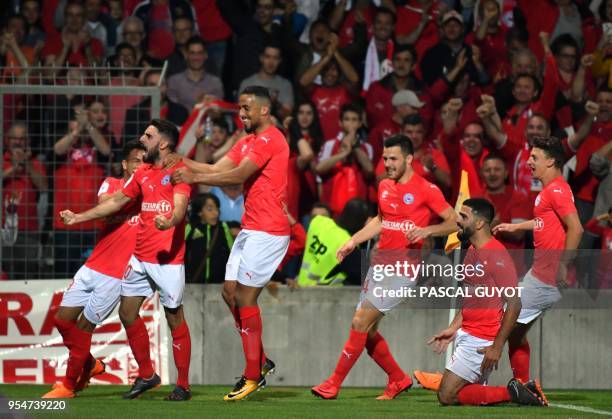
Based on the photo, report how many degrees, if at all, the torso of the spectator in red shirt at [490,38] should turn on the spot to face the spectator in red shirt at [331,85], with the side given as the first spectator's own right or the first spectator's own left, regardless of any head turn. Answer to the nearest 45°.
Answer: approximately 90° to the first spectator's own right

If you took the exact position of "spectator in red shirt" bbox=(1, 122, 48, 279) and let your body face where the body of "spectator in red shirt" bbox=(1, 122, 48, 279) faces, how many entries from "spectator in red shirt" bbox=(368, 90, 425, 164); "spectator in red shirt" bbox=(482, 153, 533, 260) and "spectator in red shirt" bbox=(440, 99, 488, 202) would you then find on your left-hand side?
3

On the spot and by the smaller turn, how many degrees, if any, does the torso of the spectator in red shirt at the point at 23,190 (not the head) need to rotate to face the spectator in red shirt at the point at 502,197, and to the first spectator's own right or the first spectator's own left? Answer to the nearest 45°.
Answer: approximately 90° to the first spectator's own left

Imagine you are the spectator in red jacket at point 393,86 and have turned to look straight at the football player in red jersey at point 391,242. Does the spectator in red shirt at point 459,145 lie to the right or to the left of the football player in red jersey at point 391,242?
left
